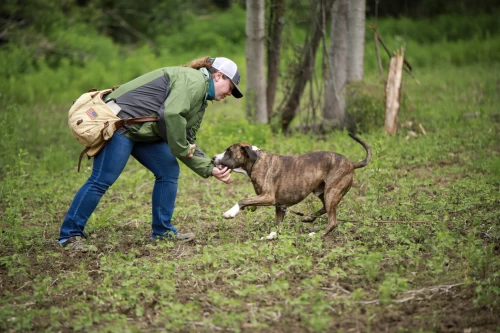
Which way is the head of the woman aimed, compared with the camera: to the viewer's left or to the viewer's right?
to the viewer's right

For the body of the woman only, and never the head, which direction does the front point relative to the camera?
to the viewer's right

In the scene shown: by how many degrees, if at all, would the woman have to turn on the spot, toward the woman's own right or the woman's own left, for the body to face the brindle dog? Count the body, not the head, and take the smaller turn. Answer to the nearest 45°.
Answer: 0° — they already face it

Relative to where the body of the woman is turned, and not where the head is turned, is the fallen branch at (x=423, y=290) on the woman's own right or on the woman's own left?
on the woman's own right

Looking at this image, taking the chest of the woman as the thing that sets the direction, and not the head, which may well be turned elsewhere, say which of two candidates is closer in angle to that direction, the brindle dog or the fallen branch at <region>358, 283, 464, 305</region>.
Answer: the brindle dog

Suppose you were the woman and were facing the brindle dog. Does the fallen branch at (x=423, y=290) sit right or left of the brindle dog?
right

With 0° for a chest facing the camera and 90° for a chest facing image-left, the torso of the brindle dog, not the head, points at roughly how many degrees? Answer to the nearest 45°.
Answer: approximately 90°

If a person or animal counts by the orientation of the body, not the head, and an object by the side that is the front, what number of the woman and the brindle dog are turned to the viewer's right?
1

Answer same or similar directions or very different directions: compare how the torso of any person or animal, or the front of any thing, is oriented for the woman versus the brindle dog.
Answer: very different directions

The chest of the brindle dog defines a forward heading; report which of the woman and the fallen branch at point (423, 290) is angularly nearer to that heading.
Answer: the woman

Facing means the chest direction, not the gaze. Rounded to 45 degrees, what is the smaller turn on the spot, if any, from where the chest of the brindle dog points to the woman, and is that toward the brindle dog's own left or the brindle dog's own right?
0° — it already faces them
